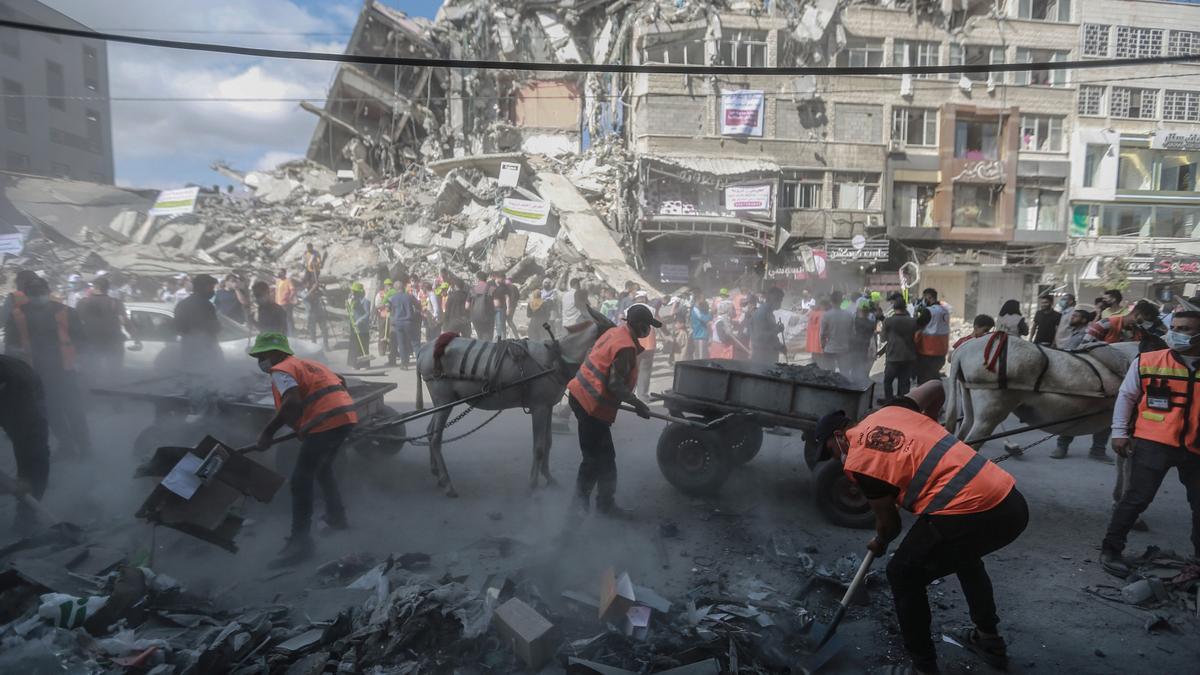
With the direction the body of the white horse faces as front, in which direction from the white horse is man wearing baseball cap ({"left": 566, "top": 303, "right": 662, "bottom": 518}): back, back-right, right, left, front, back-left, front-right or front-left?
back-right

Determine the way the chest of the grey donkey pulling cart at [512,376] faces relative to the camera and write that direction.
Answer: to the viewer's right

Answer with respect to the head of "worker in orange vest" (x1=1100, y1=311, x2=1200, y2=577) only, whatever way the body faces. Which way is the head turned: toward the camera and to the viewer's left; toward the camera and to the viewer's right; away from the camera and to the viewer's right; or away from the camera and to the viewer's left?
toward the camera and to the viewer's left

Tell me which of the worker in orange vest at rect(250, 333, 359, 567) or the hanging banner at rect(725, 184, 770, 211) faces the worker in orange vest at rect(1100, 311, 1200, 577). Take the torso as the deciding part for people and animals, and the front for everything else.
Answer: the hanging banner

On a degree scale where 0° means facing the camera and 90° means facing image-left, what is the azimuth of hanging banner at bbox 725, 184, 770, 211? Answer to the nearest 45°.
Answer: approximately 0°

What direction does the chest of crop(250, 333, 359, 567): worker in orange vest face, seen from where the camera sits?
to the viewer's left

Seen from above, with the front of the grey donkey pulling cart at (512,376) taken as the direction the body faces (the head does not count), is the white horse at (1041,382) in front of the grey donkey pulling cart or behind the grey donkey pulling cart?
in front

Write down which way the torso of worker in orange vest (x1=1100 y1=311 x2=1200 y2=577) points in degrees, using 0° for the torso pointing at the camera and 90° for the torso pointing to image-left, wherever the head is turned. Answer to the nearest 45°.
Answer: approximately 0°

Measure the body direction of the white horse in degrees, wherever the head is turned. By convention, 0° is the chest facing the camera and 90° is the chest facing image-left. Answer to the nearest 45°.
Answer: approximately 270°

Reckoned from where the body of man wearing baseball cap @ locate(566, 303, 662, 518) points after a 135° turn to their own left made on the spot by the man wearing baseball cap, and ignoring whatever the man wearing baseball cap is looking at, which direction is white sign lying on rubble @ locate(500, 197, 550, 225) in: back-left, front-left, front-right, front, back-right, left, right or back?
front-right

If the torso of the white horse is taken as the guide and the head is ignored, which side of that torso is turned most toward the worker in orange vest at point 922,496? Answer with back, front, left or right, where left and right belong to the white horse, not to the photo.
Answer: right
